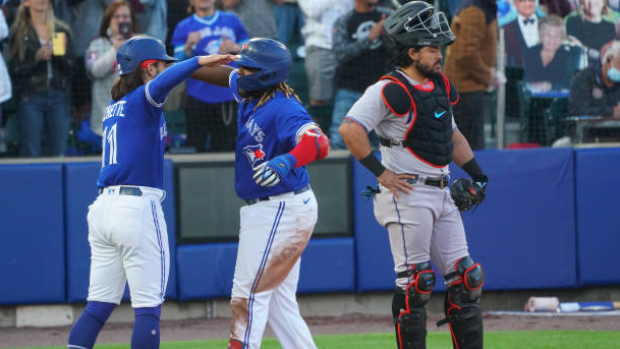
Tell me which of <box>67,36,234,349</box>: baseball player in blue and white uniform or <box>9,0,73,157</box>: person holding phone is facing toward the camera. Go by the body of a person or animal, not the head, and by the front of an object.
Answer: the person holding phone

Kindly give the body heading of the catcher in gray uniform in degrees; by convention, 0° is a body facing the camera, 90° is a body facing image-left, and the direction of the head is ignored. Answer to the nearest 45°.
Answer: approximately 315°

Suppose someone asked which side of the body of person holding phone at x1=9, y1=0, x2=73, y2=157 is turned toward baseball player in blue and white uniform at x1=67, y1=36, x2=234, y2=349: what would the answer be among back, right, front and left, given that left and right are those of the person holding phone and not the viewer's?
front

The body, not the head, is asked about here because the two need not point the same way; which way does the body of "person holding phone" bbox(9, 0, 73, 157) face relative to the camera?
toward the camera

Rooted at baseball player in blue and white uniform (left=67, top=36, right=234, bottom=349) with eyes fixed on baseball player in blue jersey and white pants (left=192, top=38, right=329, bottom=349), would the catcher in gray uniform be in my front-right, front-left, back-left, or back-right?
front-left

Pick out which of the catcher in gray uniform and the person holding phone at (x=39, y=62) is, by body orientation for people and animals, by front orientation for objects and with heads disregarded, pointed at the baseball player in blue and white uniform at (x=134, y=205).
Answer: the person holding phone

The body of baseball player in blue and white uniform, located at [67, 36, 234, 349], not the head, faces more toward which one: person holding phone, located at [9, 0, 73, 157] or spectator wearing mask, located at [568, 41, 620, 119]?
the spectator wearing mask

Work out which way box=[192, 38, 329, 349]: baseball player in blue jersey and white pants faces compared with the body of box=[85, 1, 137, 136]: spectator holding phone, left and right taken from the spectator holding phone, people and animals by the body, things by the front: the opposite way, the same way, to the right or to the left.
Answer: to the right

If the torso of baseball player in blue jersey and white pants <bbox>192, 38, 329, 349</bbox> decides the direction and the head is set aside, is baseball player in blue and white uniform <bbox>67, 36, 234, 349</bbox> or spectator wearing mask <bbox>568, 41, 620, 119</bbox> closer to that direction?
the baseball player in blue and white uniform

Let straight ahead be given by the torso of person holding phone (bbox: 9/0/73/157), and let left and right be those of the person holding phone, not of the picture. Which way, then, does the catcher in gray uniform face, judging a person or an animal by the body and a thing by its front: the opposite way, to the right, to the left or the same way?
the same way

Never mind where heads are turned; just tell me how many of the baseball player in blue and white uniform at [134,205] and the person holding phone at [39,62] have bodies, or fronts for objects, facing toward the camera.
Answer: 1

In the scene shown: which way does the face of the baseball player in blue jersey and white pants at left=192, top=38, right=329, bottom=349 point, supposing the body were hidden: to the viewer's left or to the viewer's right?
to the viewer's left

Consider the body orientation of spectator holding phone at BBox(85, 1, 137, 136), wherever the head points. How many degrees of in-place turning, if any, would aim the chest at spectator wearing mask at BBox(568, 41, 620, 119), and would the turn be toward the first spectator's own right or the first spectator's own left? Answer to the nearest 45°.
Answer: approximately 45° to the first spectator's own left

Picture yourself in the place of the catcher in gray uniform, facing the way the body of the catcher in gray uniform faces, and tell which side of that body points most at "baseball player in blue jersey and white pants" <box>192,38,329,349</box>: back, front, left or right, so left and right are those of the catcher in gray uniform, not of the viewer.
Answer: right

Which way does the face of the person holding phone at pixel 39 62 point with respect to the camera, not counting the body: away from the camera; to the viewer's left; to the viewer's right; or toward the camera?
toward the camera

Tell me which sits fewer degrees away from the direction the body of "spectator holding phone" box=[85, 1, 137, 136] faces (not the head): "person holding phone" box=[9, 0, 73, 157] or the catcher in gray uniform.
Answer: the catcher in gray uniform

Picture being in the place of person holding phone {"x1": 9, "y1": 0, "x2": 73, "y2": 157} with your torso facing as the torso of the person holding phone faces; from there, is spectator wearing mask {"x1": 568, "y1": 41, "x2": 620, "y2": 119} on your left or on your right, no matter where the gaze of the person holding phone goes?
on your left

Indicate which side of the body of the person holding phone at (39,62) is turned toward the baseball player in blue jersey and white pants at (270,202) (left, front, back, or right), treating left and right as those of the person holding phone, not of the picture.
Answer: front

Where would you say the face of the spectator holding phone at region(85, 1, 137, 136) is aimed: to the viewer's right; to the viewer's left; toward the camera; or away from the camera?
toward the camera

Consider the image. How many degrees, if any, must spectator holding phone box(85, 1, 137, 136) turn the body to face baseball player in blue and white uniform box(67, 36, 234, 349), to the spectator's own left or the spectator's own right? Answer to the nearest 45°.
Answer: approximately 45° to the spectator's own right

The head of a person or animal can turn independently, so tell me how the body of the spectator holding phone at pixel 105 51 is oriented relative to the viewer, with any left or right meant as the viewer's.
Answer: facing the viewer and to the right of the viewer
